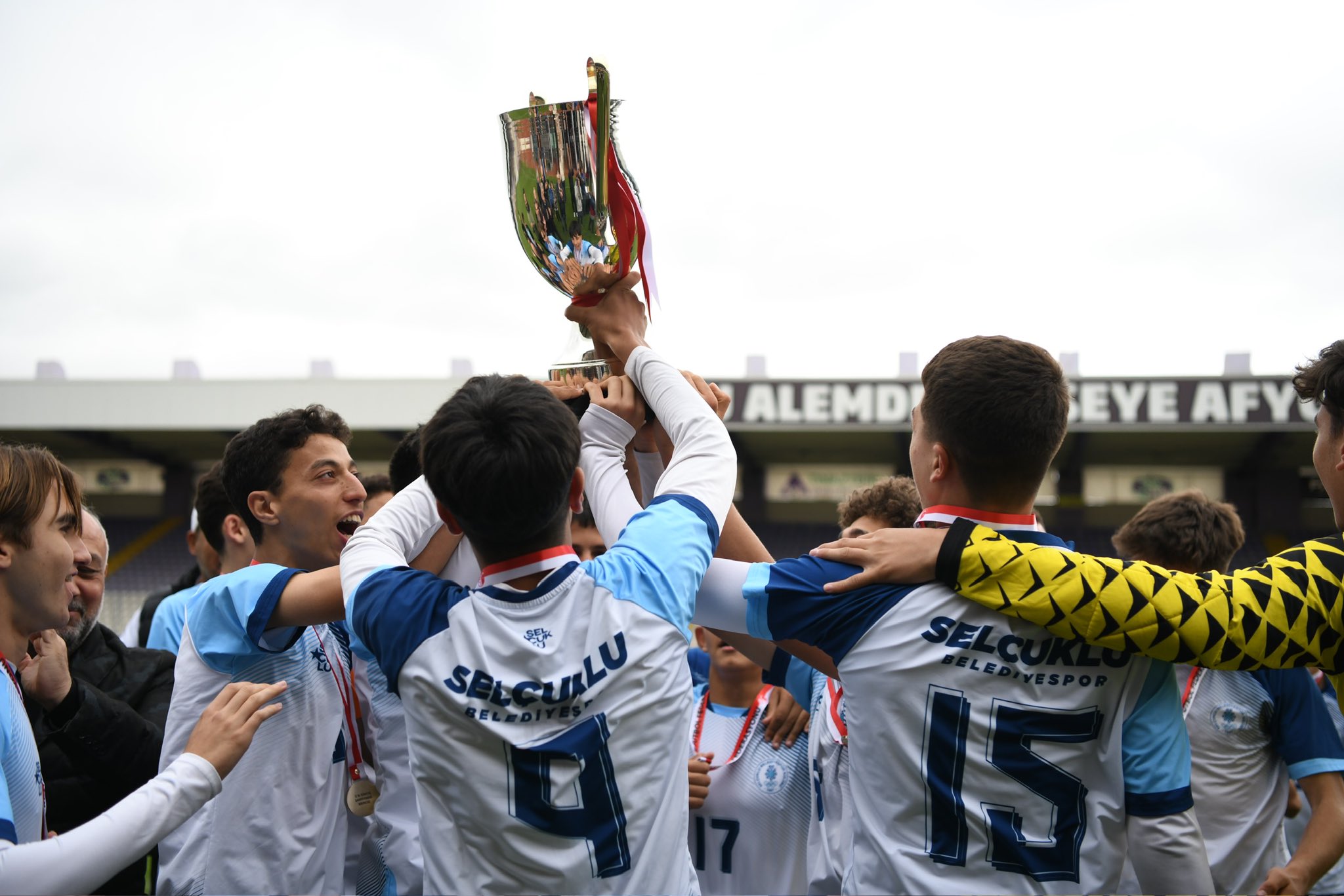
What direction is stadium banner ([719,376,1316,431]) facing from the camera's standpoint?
toward the camera

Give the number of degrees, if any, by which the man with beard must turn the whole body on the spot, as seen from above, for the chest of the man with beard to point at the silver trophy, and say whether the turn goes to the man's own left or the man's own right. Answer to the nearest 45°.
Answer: approximately 90° to the man's own left

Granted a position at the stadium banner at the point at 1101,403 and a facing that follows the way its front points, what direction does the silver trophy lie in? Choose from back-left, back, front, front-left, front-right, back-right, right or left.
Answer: front

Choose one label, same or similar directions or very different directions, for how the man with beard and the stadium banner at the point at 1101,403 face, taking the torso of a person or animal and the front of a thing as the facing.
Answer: same or similar directions

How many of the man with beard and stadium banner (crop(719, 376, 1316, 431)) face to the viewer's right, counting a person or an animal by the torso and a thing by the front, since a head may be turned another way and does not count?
0

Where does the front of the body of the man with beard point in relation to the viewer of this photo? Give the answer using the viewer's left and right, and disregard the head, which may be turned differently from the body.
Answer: facing the viewer and to the left of the viewer

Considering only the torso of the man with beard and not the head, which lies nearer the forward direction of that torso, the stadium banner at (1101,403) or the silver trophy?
the silver trophy

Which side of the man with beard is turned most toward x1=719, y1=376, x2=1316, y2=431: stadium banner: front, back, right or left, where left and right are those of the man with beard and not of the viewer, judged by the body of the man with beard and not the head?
back

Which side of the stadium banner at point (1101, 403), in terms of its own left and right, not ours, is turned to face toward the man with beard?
front
